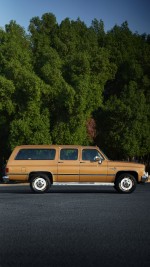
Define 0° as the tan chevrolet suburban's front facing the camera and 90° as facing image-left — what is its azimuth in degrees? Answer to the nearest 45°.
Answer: approximately 270°
